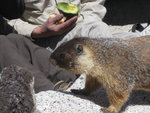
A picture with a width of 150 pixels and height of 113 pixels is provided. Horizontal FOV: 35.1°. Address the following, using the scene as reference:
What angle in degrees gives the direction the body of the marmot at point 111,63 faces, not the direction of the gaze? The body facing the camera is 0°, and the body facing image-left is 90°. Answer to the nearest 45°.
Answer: approximately 90°

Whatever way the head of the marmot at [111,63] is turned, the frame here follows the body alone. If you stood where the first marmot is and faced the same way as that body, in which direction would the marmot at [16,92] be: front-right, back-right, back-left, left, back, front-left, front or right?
front-left
